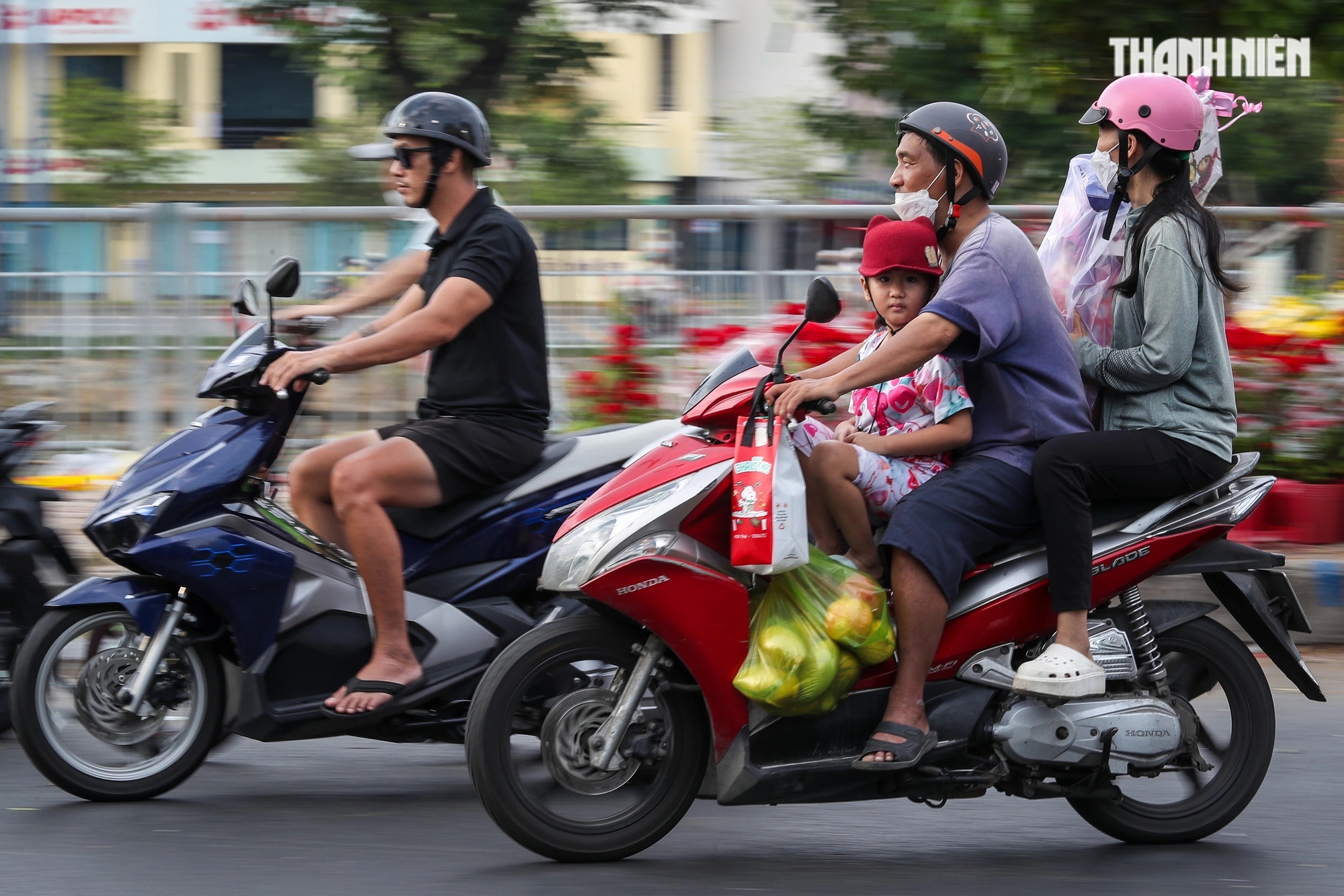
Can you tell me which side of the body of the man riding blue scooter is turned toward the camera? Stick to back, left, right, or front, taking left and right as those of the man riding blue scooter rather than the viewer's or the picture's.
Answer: left

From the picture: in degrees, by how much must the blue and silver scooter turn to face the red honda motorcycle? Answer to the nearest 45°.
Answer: approximately 135° to its left

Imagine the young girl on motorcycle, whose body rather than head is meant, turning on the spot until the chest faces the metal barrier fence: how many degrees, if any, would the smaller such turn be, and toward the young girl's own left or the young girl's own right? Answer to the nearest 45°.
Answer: approximately 90° to the young girl's own right

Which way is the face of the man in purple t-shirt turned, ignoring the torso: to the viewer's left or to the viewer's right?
to the viewer's left

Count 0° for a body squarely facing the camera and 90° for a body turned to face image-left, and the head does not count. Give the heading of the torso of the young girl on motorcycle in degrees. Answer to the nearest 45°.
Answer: approximately 45°

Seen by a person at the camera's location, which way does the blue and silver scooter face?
facing to the left of the viewer

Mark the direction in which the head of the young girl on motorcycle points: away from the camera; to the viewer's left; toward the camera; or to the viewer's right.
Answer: toward the camera

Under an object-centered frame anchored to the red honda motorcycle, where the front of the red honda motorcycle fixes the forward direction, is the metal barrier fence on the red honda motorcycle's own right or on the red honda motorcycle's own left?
on the red honda motorcycle's own right

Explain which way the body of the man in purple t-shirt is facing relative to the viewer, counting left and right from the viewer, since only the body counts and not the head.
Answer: facing to the left of the viewer

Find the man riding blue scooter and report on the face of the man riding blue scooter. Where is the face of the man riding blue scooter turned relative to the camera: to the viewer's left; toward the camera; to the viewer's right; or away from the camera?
to the viewer's left

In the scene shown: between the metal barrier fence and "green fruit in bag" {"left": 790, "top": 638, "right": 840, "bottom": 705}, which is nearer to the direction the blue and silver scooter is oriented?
the metal barrier fence

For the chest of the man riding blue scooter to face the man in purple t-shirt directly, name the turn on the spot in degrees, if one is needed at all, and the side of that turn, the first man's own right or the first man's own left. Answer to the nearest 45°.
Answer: approximately 135° to the first man's own left

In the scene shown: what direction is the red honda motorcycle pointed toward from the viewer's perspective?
to the viewer's left
